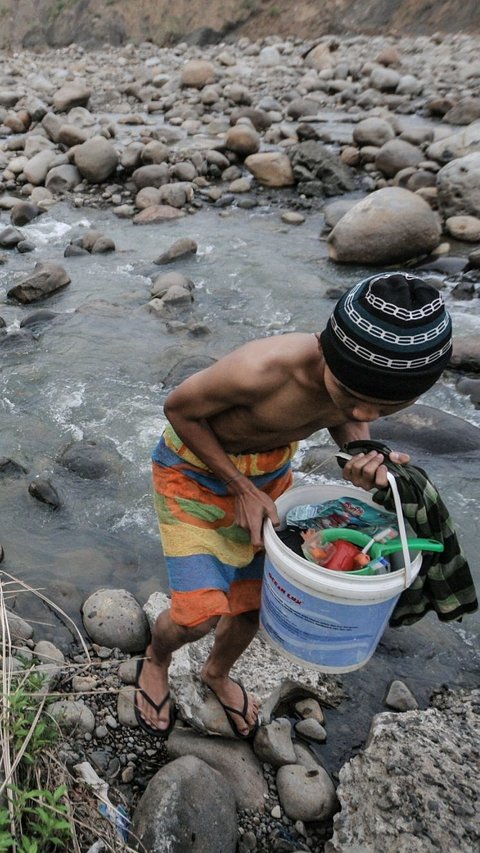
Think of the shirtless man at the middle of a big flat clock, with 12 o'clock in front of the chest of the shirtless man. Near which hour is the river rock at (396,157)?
The river rock is roughly at 8 o'clock from the shirtless man.

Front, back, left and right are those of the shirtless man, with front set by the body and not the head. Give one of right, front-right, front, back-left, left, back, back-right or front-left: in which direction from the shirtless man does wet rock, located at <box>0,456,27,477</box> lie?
back

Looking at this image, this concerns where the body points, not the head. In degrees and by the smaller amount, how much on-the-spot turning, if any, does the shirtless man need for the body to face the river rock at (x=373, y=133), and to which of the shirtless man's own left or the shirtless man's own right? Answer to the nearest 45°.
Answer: approximately 135° to the shirtless man's own left

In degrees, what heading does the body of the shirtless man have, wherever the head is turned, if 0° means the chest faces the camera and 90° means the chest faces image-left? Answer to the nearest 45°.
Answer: approximately 315°

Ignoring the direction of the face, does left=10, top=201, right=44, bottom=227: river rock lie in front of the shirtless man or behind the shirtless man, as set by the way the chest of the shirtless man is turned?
behind

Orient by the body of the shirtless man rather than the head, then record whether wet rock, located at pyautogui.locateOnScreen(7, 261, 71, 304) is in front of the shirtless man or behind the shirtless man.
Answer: behind

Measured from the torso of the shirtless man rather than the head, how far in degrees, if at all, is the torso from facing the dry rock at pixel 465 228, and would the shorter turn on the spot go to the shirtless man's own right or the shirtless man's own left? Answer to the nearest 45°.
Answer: approximately 135° to the shirtless man's own left

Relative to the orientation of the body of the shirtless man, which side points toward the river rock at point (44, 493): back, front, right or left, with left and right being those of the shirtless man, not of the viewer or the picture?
back

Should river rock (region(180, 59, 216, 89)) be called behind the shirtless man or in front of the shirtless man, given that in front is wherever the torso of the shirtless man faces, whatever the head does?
behind
